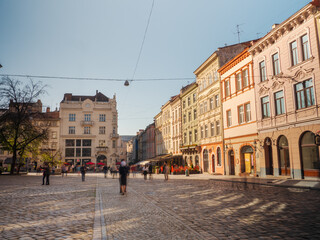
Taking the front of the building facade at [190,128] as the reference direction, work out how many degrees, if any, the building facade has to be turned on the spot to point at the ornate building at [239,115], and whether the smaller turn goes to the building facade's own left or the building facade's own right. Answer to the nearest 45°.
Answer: approximately 45° to the building facade's own left

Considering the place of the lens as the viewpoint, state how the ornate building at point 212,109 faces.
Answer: facing the viewer and to the left of the viewer

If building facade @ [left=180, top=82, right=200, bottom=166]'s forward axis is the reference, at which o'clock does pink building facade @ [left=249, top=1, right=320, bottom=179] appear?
The pink building facade is roughly at 10 o'clock from the building facade.

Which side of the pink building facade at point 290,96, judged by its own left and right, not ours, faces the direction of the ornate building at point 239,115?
right

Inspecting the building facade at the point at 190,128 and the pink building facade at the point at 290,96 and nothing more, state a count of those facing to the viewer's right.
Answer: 0

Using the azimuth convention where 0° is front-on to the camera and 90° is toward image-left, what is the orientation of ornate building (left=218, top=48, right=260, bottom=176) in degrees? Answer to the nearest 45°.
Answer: approximately 45°

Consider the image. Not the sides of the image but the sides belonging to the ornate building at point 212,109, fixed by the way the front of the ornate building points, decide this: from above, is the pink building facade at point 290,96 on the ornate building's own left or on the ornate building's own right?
on the ornate building's own left

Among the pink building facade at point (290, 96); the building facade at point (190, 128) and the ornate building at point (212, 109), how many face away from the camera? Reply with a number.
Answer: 0

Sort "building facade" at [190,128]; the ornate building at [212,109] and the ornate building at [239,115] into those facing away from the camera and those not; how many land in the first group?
0

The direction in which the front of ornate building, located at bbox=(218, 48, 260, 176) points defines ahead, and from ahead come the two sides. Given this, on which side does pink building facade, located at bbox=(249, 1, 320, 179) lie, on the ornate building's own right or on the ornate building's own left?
on the ornate building's own left

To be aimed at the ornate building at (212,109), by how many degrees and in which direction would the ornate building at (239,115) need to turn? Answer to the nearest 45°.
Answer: approximately 90° to its right
